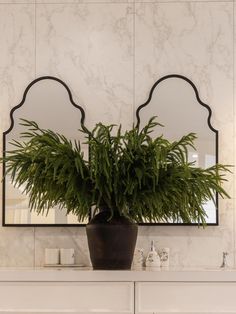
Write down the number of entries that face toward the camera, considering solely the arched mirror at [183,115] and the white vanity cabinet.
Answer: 2

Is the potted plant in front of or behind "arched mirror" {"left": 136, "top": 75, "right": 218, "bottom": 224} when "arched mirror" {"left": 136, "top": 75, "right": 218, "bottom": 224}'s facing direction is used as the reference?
in front

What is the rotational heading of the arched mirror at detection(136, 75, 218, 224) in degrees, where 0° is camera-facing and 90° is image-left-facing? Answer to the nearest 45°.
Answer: approximately 0°
